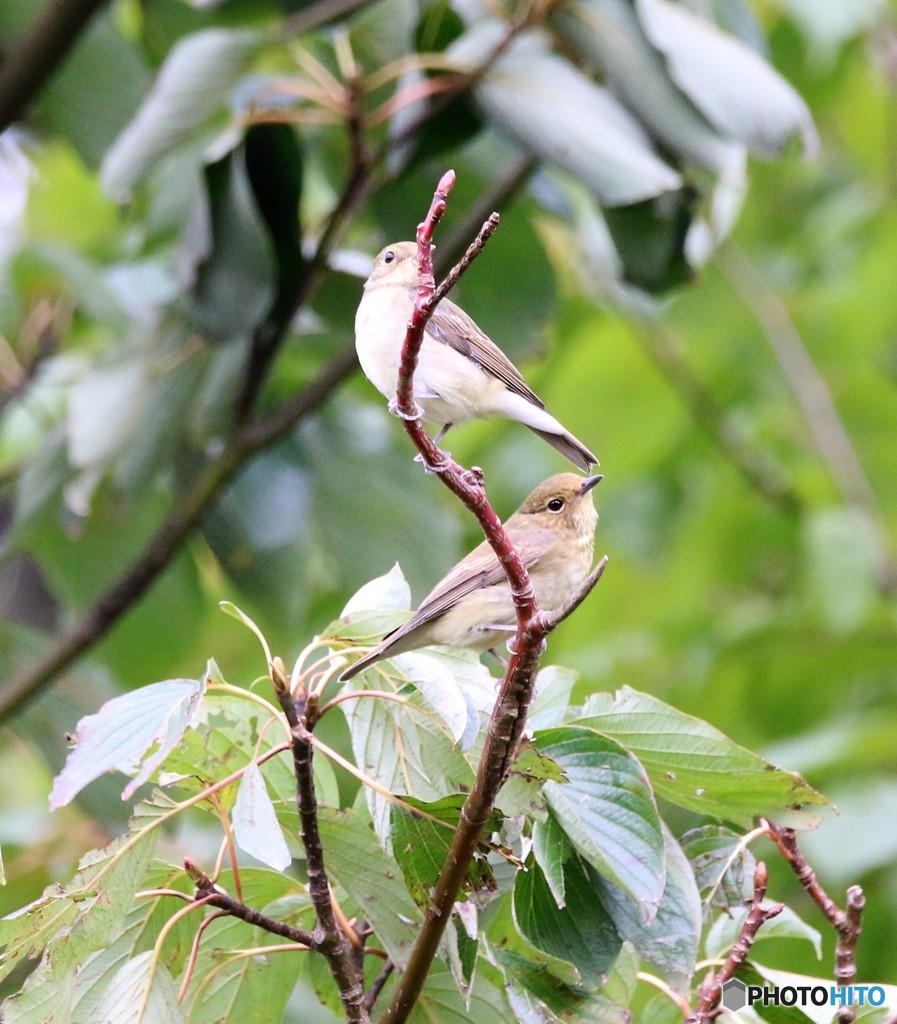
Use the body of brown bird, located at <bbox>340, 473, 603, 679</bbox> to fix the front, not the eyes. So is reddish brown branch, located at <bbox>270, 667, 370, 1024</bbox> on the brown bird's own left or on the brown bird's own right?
on the brown bird's own right

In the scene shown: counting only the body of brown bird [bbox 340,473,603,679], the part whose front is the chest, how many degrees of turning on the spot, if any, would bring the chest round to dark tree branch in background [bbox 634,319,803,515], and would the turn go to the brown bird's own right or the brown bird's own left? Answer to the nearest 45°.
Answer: approximately 90° to the brown bird's own left

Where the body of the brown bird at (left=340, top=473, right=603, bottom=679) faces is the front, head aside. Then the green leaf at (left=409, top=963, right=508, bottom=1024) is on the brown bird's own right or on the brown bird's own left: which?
on the brown bird's own right

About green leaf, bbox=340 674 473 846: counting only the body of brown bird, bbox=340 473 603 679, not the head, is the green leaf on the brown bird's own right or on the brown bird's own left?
on the brown bird's own right

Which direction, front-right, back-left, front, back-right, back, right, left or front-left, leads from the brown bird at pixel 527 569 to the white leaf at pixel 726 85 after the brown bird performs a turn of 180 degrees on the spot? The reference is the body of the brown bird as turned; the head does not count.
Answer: back-right

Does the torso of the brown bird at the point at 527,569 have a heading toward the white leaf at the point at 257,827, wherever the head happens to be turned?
no

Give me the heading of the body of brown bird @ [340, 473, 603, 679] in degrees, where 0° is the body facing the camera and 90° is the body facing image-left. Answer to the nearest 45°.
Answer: approximately 270°

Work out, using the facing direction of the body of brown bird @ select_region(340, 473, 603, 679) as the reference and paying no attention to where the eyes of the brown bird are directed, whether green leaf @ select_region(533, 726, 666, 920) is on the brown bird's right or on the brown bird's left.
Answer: on the brown bird's right

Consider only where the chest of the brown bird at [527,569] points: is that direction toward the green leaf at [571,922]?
no

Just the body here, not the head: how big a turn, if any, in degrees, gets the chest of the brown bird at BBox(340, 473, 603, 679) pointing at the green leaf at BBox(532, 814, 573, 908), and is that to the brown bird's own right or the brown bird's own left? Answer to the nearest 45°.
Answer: approximately 90° to the brown bird's own right

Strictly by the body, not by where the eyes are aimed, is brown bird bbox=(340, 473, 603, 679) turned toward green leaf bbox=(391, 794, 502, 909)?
no

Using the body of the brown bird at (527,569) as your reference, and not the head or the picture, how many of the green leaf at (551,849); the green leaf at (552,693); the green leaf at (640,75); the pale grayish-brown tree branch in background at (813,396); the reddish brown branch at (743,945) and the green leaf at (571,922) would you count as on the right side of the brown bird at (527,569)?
4

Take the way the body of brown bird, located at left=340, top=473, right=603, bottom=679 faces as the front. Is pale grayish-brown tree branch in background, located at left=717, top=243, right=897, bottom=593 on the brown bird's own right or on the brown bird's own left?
on the brown bird's own left

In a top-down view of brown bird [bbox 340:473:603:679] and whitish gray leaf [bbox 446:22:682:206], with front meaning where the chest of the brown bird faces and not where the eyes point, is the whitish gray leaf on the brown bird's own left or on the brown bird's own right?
on the brown bird's own left
